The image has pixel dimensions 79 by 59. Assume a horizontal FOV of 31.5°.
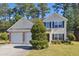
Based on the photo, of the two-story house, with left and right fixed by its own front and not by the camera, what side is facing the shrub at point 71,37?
left

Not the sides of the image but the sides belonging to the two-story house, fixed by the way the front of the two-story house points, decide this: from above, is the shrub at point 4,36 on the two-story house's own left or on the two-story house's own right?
on the two-story house's own right

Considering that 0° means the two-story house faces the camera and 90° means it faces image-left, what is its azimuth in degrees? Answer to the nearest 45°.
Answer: approximately 0°
